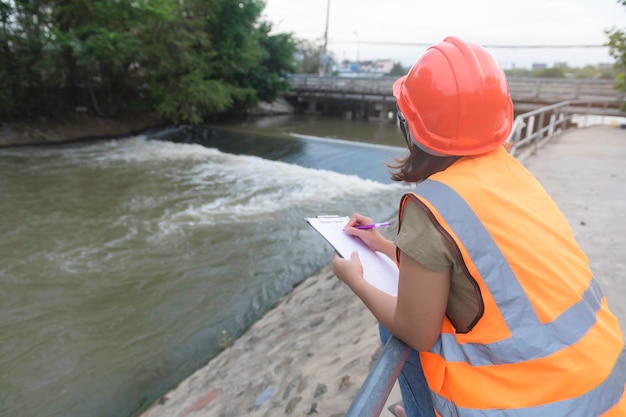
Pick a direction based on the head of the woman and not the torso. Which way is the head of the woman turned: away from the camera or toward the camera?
away from the camera

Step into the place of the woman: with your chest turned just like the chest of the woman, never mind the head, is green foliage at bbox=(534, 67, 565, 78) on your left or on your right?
on your right

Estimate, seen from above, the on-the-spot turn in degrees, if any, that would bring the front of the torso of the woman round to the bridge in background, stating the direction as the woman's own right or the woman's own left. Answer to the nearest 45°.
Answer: approximately 45° to the woman's own right

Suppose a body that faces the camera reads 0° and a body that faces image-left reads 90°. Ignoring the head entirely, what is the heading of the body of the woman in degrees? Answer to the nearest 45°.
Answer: approximately 135°
